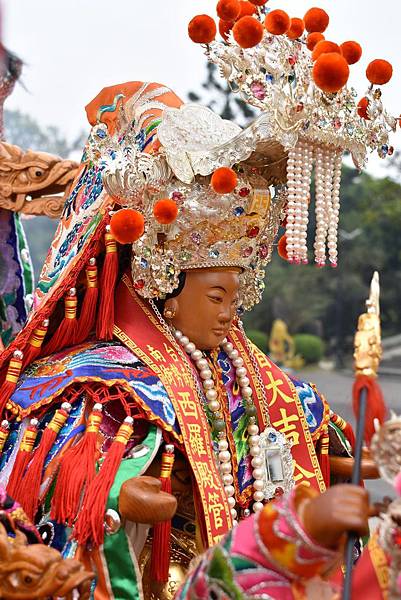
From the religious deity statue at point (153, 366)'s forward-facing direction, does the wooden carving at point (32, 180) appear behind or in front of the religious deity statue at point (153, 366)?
behind

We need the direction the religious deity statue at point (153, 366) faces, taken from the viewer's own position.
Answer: facing the viewer and to the right of the viewer

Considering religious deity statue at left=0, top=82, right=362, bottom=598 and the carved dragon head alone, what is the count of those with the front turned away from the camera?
0

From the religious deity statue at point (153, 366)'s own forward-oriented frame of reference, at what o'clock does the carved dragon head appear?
The carved dragon head is roughly at 2 o'clock from the religious deity statue.
